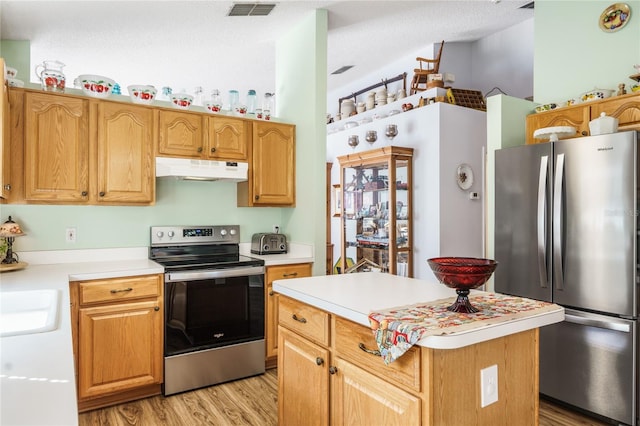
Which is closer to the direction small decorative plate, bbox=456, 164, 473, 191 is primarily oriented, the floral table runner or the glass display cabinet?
the floral table runner

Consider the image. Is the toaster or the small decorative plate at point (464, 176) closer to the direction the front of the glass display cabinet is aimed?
the toaster

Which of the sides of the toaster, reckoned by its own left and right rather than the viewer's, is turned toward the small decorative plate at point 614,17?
left

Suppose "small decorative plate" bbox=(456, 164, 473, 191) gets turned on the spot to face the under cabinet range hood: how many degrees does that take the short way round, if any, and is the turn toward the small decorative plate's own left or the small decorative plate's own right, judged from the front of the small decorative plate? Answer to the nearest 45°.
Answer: approximately 90° to the small decorative plate's own right

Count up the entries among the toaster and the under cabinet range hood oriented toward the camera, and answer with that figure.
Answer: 2

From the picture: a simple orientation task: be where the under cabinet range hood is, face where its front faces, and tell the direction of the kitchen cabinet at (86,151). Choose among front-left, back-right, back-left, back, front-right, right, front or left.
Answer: right
